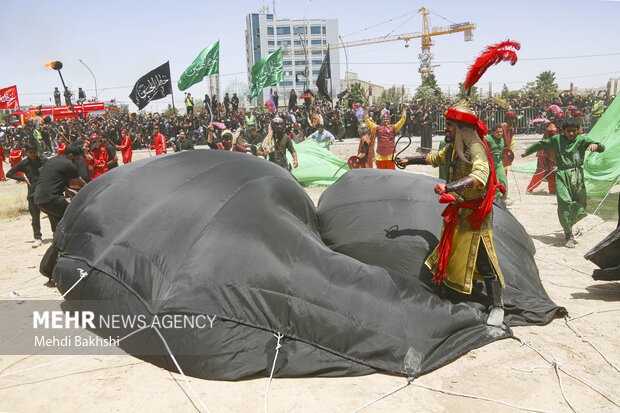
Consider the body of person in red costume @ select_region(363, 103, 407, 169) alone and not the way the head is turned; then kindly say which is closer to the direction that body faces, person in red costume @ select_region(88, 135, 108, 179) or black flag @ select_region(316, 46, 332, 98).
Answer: the person in red costume

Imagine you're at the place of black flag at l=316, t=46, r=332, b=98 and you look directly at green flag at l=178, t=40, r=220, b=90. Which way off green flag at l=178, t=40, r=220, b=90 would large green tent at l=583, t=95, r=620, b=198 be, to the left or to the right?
left

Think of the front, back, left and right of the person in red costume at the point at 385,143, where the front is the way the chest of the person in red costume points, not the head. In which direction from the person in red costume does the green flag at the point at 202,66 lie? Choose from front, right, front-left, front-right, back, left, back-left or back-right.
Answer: back-right

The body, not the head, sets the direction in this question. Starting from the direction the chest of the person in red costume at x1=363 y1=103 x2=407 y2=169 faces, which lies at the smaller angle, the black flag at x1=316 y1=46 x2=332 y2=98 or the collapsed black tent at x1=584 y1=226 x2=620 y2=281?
the collapsed black tent

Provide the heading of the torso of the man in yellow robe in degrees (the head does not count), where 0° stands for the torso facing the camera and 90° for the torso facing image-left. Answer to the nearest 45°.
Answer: approximately 90°

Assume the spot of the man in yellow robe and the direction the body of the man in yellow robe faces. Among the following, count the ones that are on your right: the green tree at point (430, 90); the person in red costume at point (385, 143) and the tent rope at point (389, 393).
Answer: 2

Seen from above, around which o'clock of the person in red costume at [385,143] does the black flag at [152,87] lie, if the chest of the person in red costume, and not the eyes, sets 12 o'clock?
The black flag is roughly at 4 o'clock from the person in red costume.

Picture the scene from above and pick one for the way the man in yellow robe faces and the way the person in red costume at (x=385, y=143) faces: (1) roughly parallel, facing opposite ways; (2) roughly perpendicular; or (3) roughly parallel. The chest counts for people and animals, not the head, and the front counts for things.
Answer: roughly perpendicular

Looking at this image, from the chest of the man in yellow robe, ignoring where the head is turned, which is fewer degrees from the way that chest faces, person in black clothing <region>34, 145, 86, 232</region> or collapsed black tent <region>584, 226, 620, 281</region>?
the person in black clothing

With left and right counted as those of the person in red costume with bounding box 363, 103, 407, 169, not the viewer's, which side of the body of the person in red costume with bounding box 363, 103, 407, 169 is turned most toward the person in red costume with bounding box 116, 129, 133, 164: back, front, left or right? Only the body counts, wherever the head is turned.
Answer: right

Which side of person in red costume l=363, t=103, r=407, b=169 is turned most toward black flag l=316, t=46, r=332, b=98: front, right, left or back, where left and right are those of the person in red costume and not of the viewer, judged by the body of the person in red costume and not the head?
back

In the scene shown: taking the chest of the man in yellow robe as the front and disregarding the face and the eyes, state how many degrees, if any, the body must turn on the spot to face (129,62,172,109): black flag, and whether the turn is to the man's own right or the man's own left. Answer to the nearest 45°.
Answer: approximately 45° to the man's own right
